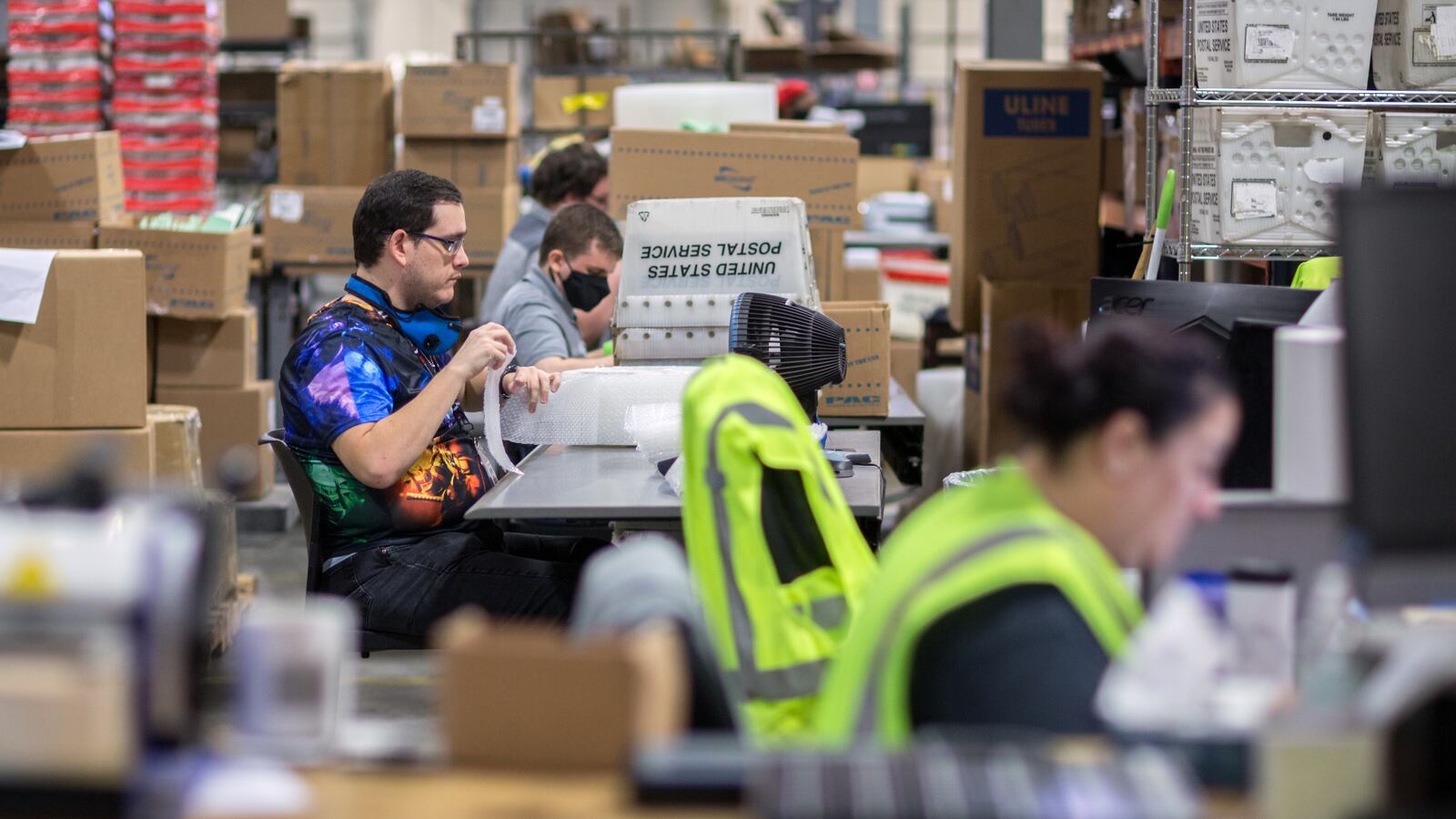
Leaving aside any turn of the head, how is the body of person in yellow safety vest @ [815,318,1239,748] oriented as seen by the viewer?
to the viewer's right

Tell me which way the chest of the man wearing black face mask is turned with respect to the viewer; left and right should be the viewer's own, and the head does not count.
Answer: facing to the right of the viewer

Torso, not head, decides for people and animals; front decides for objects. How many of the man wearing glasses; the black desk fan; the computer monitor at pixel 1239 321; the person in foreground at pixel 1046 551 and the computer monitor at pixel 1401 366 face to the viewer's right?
2

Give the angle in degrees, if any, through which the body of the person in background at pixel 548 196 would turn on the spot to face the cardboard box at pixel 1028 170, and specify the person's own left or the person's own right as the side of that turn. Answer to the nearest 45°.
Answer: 0° — they already face it

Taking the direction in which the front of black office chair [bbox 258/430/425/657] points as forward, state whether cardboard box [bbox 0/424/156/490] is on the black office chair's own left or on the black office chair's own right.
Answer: on the black office chair's own left

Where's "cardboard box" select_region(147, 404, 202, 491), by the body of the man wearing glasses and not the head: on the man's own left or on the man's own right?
on the man's own left

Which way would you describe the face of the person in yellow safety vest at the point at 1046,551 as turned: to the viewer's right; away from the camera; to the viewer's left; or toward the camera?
to the viewer's right

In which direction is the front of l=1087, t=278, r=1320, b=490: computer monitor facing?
away from the camera

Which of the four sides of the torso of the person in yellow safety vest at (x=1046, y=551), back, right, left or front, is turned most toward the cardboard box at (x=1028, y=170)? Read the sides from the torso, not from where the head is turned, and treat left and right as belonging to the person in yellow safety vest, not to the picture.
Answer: left

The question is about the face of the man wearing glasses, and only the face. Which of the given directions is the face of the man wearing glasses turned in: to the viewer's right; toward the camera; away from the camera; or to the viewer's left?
to the viewer's right

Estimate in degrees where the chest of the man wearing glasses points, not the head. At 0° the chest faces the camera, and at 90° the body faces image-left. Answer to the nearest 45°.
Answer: approximately 270°
